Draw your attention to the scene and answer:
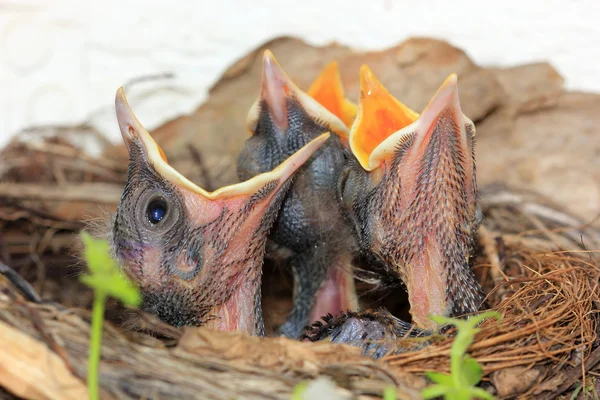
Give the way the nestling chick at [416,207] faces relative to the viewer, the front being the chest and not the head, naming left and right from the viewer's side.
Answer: facing the viewer and to the right of the viewer

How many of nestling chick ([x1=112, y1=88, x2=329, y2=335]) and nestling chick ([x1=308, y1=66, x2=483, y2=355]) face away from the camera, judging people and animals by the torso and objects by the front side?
0
